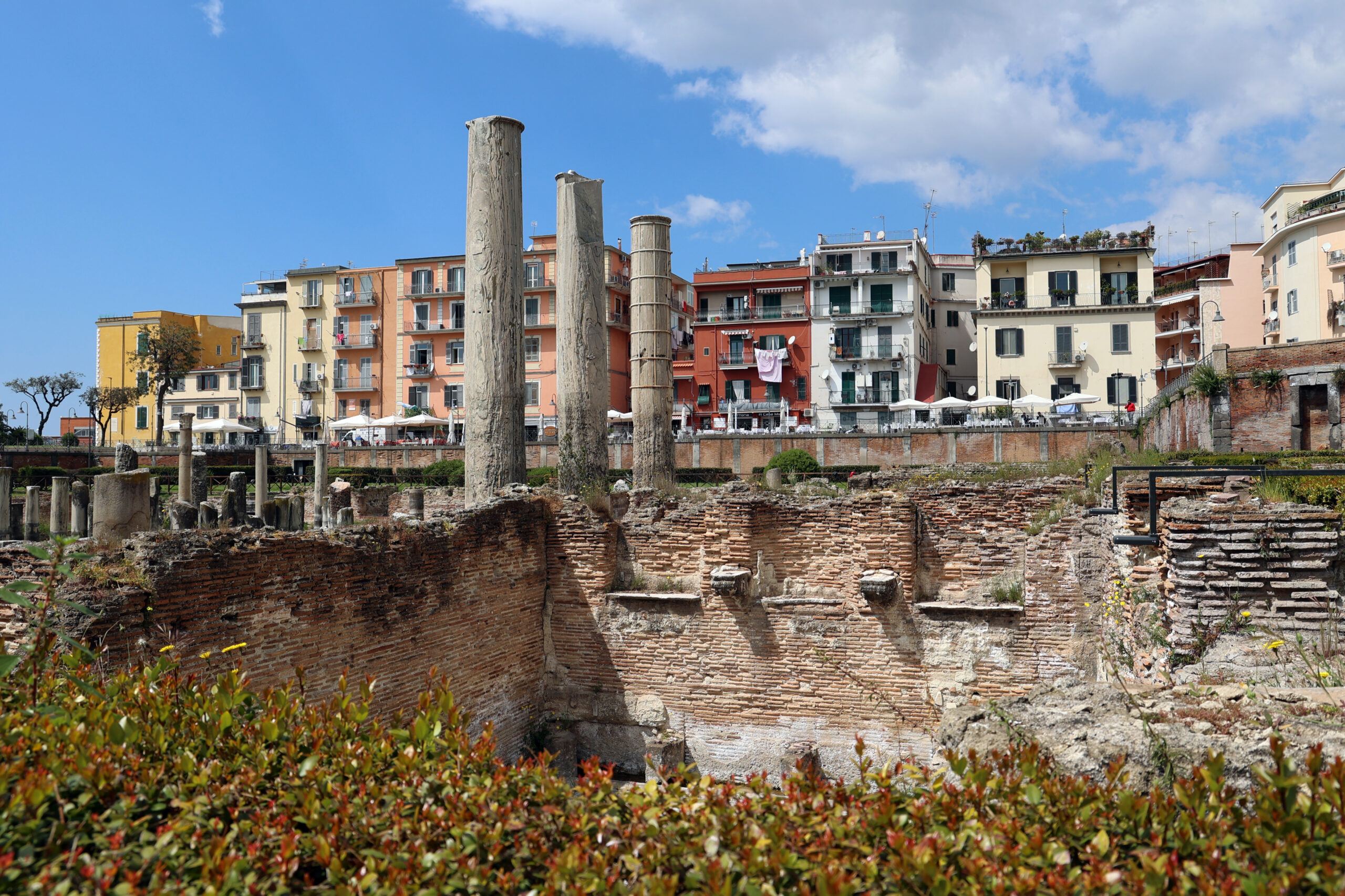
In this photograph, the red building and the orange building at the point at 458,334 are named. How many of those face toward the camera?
2

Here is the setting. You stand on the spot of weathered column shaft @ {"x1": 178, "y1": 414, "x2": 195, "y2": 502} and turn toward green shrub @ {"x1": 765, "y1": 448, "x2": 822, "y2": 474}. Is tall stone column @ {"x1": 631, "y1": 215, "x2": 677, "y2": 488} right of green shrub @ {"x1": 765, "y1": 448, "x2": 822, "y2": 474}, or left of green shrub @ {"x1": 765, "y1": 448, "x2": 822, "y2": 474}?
right

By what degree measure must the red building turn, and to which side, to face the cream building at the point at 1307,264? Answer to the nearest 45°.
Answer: approximately 90° to its left

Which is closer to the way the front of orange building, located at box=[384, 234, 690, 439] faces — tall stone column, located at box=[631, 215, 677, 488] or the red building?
the tall stone column

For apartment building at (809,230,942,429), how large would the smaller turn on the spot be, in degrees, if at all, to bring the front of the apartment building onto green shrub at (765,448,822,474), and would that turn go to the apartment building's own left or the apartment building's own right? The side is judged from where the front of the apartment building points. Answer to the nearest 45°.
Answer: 0° — it already faces it

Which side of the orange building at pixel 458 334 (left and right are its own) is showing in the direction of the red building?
left
